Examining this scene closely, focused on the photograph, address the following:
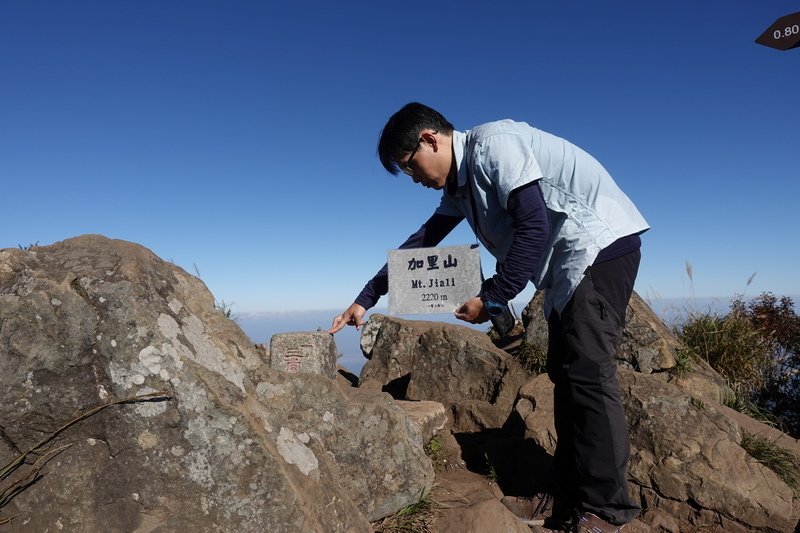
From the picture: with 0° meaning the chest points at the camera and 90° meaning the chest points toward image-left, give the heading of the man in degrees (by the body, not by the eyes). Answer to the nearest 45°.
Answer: approximately 90°

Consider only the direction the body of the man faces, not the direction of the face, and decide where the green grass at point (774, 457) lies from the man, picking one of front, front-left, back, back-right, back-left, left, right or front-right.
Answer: back-right

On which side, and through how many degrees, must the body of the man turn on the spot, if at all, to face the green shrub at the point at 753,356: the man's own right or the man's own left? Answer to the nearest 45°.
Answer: approximately 135° to the man's own right

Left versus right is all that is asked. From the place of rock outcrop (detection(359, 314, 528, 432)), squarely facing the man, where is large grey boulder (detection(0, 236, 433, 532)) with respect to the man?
right

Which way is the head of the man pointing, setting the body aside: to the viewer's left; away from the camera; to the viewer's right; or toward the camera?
to the viewer's left

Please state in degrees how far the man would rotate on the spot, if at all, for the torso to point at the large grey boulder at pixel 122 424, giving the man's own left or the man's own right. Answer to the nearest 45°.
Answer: approximately 45° to the man's own left
